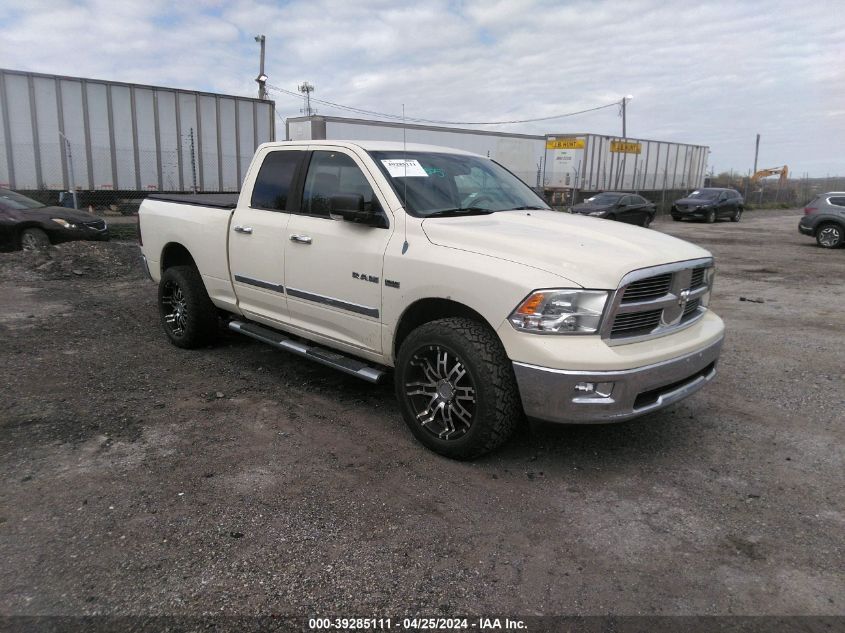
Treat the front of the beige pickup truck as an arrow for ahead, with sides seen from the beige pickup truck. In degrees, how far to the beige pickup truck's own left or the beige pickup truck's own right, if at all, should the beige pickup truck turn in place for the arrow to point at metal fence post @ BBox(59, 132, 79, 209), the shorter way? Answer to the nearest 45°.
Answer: approximately 180°

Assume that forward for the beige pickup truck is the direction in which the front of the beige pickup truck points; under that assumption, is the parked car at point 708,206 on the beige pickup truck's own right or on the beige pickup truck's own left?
on the beige pickup truck's own left

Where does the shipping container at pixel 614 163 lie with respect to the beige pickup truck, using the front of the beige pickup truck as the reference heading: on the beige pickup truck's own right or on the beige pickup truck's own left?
on the beige pickup truck's own left

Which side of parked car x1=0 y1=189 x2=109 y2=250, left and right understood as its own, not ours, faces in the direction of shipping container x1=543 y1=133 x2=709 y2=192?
left

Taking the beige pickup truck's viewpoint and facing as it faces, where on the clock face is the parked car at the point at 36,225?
The parked car is roughly at 6 o'clock from the beige pickup truck.

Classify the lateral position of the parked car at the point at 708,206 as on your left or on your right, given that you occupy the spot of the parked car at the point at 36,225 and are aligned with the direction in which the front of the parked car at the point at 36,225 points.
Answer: on your left

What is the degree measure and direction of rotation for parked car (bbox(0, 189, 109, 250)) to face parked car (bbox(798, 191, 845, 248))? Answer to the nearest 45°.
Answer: approximately 45° to its left

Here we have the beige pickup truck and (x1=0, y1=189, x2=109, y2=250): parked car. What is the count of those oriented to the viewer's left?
0

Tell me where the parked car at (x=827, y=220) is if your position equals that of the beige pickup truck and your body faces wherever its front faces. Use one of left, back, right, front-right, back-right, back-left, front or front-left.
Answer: left

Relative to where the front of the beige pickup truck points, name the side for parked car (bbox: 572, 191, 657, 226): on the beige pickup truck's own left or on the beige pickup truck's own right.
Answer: on the beige pickup truck's own left

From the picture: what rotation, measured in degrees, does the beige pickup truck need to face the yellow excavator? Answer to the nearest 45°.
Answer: approximately 90° to its left

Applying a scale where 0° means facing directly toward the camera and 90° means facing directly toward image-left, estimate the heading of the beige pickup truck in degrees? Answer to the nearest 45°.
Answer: approximately 315°

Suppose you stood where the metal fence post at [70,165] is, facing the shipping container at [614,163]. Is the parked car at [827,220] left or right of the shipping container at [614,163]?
right

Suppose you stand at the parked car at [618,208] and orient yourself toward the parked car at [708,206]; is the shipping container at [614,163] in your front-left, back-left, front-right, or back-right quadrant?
front-left
